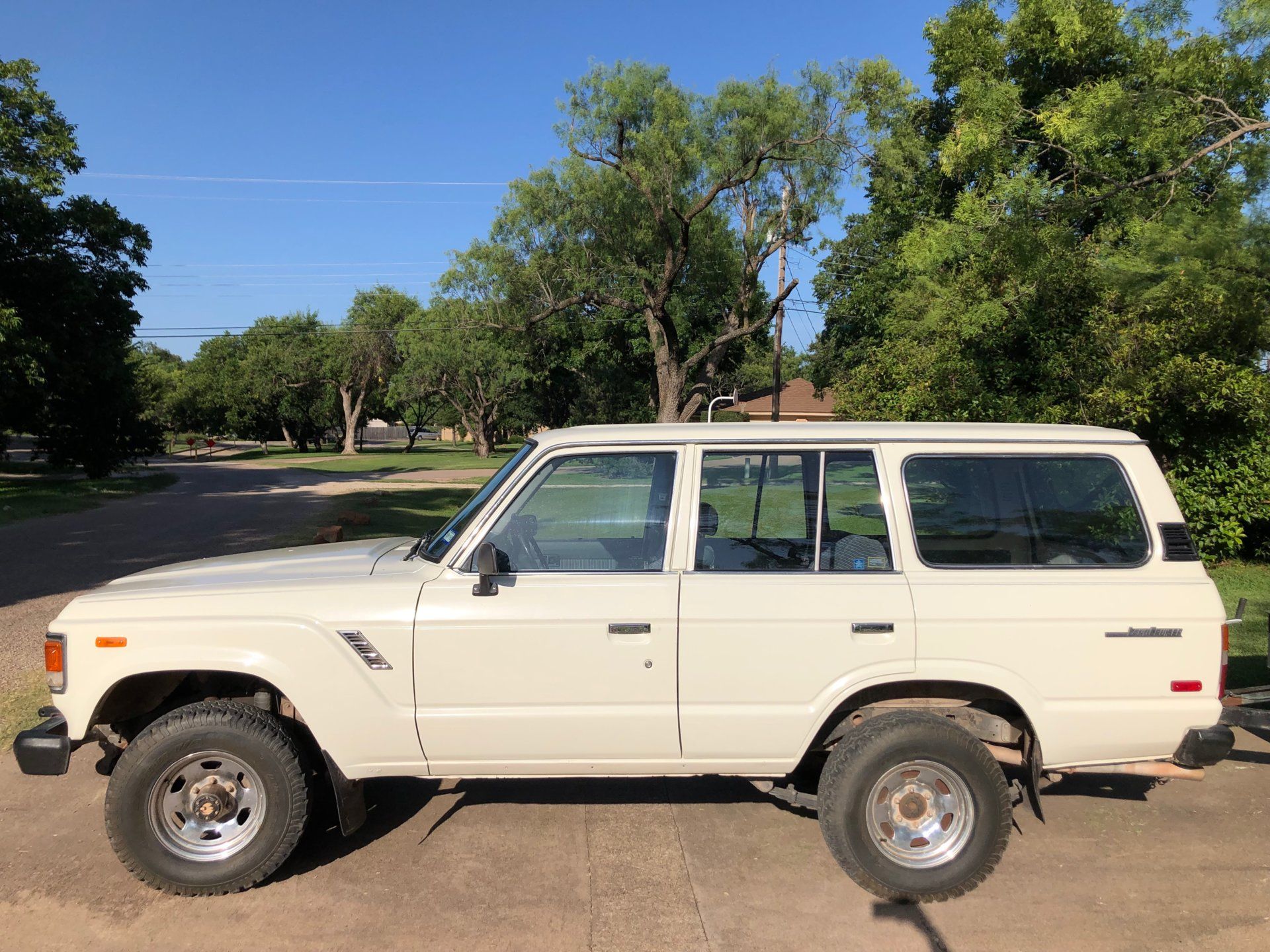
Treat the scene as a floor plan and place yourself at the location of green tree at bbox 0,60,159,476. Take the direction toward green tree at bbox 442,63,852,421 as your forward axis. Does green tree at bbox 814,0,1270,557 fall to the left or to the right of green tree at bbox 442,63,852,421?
right

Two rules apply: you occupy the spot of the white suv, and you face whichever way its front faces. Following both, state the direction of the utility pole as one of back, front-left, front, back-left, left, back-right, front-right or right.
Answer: right

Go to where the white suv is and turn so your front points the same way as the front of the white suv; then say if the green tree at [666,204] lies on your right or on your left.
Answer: on your right

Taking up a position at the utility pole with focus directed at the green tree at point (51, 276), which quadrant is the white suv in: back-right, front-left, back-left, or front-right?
front-left

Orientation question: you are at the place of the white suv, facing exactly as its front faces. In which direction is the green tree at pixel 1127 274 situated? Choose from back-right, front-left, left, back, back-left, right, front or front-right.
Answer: back-right

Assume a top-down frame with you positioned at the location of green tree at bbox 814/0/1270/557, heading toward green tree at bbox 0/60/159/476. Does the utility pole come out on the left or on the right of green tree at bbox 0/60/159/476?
right

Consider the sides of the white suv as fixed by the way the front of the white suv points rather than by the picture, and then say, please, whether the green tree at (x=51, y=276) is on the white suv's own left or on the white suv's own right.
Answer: on the white suv's own right

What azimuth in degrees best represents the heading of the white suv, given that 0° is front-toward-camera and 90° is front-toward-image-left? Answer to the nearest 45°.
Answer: approximately 90°
